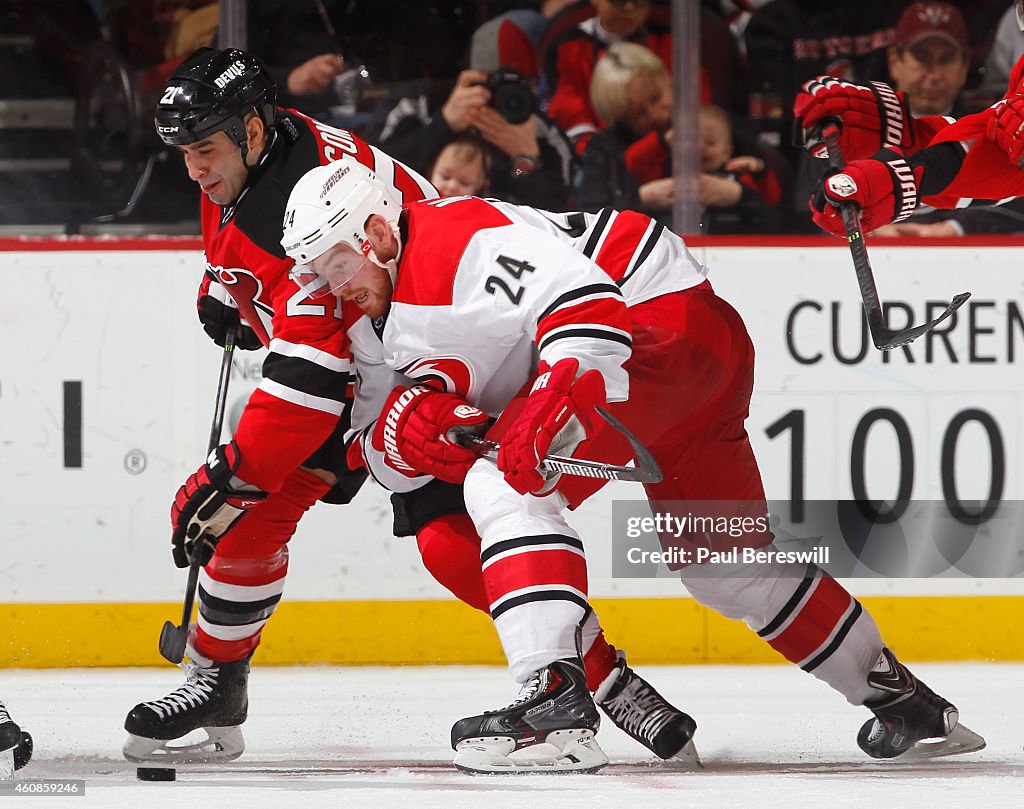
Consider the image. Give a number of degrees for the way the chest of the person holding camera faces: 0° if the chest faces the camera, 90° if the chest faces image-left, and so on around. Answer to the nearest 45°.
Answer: approximately 0°

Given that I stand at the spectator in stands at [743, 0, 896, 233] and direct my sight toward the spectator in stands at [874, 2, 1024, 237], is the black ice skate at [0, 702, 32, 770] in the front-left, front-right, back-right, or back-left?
back-right

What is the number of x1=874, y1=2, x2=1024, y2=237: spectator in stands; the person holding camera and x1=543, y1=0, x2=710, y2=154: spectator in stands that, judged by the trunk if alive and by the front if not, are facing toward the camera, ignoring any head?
3

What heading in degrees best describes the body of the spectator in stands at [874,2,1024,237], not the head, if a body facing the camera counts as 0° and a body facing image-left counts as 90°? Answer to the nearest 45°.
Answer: approximately 0°

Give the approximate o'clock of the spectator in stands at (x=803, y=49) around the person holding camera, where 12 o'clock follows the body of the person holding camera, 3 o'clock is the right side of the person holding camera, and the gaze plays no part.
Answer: The spectator in stands is roughly at 9 o'clock from the person holding camera.

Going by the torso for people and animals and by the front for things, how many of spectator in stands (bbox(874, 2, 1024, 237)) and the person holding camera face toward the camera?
2

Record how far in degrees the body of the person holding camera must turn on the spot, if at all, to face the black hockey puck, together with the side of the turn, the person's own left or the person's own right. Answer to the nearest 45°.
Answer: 0° — they already face it

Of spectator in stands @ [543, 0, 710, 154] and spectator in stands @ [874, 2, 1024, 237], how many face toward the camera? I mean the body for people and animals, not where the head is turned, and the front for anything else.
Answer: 2

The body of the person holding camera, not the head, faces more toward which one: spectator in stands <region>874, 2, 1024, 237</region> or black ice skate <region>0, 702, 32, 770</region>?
the black ice skate

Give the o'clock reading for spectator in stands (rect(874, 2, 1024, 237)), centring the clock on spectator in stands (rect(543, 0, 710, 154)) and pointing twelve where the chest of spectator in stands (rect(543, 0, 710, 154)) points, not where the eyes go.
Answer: spectator in stands (rect(874, 2, 1024, 237)) is roughly at 9 o'clock from spectator in stands (rect(543, 0, 710, 154)).
